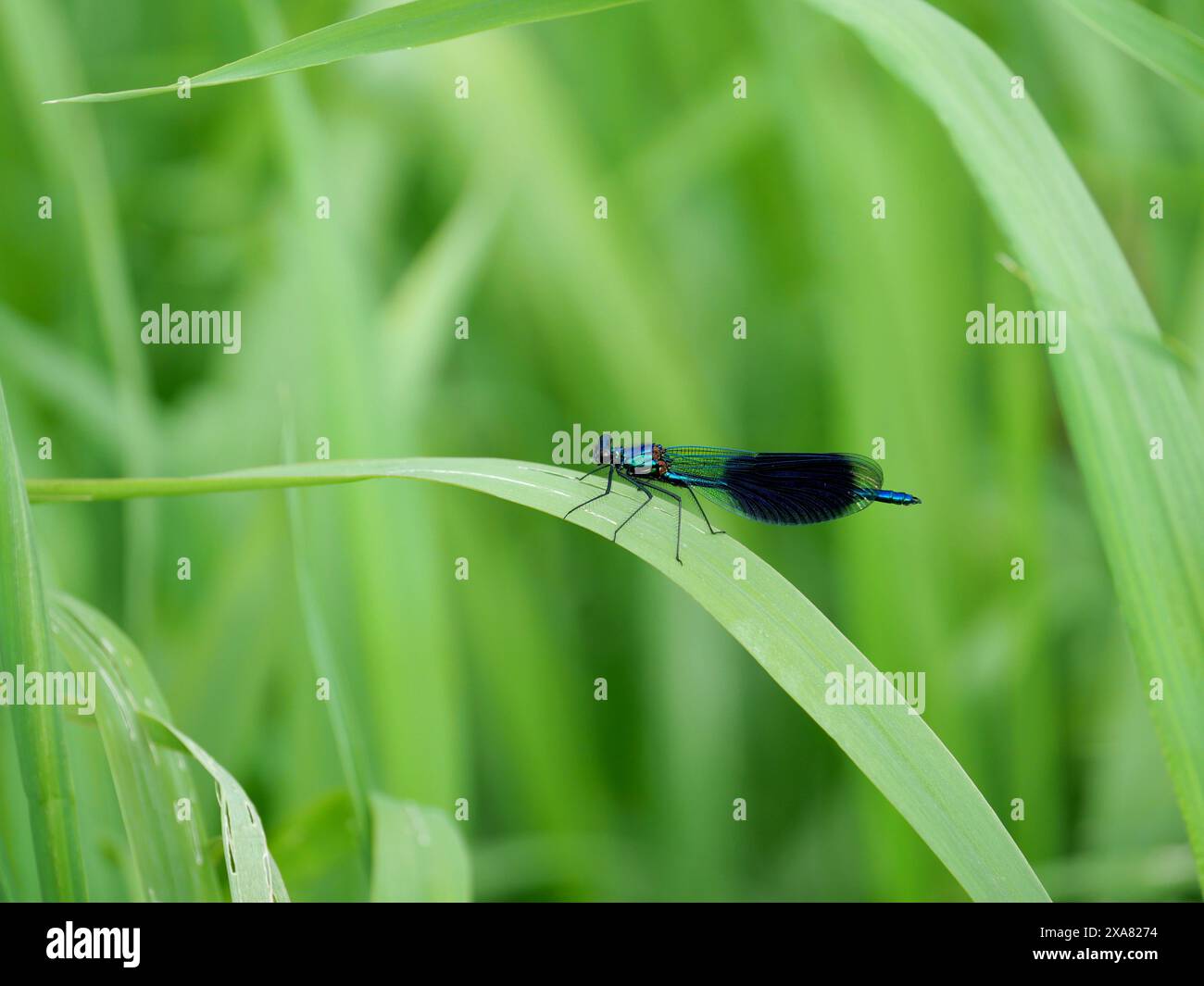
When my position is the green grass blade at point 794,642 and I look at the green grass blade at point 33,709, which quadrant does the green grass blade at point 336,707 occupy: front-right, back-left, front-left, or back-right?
front-right

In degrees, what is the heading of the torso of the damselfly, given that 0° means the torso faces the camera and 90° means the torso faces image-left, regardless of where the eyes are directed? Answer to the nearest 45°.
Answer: approximately 90°
